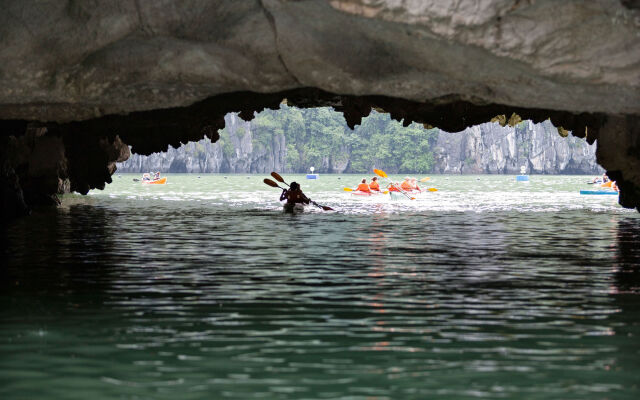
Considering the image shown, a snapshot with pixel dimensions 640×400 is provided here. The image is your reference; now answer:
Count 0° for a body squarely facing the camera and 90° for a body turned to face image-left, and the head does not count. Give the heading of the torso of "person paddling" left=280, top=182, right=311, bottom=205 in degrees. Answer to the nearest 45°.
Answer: approximately 180°

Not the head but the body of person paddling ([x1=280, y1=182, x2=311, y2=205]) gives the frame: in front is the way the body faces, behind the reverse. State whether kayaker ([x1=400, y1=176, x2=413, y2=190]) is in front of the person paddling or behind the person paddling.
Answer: in front
